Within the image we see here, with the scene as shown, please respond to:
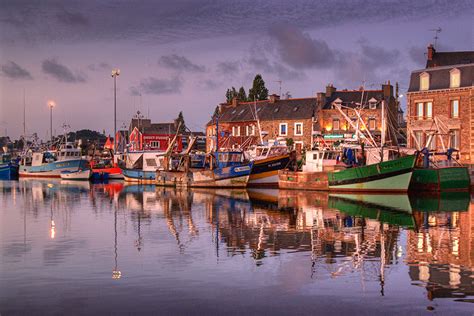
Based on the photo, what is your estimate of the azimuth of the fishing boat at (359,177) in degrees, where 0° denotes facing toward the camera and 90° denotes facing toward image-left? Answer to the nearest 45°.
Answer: approximately 270°

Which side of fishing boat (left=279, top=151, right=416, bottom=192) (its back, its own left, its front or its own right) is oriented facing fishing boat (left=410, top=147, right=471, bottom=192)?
front
